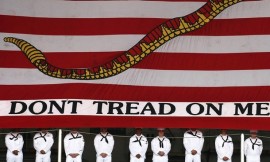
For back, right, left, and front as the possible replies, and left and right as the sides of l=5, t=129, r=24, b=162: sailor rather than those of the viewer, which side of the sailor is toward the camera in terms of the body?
front

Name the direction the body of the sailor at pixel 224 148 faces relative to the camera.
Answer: toward the camera

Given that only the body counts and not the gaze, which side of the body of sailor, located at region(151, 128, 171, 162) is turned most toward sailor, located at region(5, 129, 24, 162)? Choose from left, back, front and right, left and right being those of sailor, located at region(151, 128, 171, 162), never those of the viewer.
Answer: right

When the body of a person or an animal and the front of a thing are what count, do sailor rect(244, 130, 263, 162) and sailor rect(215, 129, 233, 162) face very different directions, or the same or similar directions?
same or similar directions

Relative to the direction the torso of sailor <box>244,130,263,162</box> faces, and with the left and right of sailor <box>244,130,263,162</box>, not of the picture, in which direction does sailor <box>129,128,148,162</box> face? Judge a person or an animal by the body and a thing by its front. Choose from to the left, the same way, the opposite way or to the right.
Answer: the same way

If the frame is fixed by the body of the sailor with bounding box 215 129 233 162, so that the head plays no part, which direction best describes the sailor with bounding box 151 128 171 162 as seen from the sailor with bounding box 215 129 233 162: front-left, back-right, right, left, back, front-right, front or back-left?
right

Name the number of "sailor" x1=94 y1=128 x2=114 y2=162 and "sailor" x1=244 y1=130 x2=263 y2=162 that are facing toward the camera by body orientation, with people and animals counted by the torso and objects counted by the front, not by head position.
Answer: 2

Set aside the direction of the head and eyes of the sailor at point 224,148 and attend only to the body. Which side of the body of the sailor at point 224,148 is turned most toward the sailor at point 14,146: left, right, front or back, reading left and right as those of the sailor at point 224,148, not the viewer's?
right

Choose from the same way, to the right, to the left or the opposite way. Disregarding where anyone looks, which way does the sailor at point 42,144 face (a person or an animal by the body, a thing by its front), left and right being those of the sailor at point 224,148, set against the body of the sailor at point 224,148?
the same way

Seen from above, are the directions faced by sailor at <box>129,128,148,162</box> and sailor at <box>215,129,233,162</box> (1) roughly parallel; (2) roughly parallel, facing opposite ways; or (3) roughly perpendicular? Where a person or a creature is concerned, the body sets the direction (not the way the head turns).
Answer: roughly parallel

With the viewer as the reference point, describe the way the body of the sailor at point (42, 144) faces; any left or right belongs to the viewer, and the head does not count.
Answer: facing the viewer

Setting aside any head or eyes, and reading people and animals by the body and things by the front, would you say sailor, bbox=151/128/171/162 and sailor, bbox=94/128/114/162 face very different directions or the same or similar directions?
same or similar directions

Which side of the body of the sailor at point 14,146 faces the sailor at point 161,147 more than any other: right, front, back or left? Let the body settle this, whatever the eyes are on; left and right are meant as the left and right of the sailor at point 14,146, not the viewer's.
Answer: left
